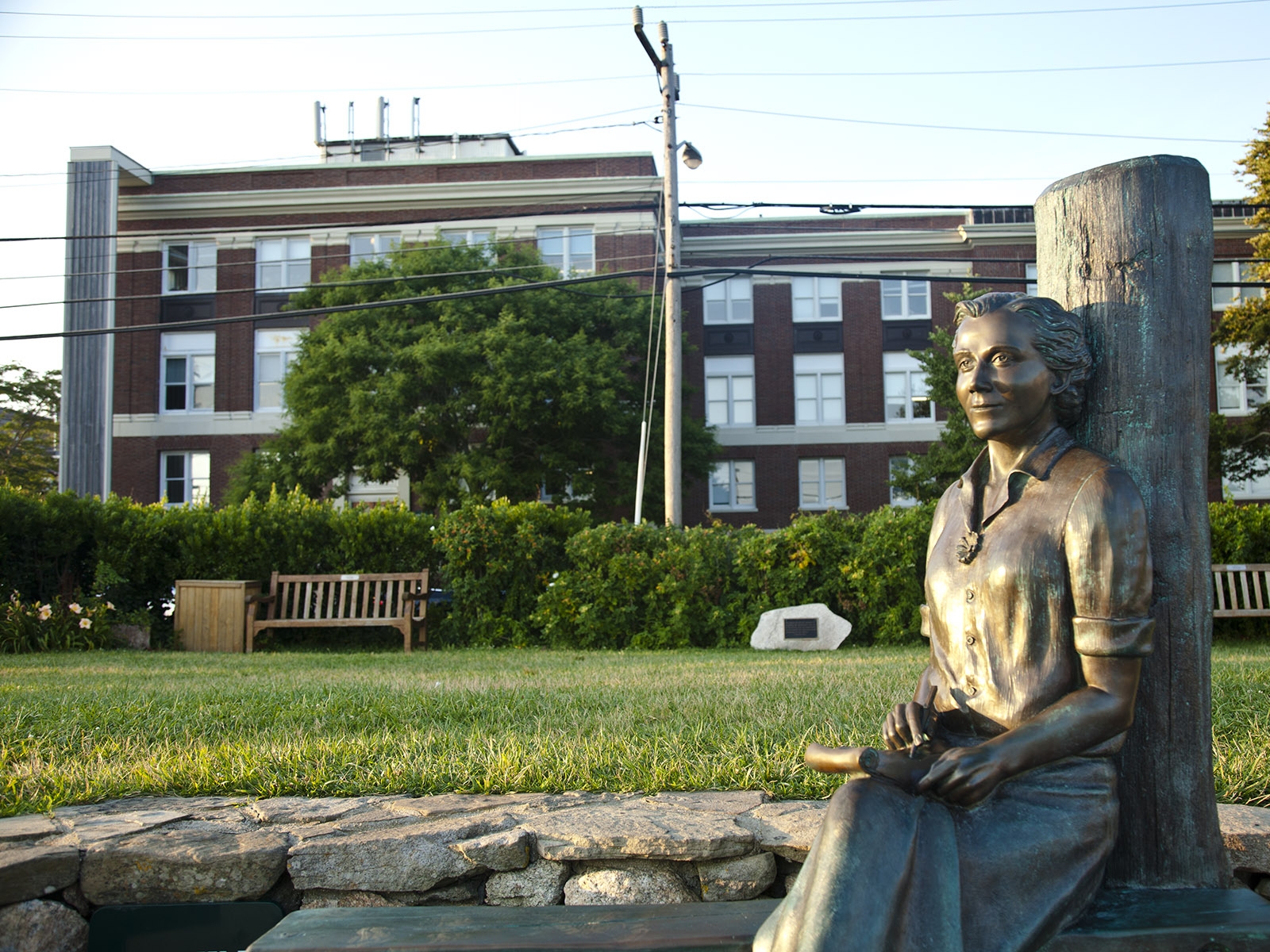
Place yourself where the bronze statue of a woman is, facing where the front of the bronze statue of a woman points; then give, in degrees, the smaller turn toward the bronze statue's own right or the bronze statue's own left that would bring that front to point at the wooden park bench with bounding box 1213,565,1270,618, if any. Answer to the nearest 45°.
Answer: approximately 135° to the bronze statue's own right

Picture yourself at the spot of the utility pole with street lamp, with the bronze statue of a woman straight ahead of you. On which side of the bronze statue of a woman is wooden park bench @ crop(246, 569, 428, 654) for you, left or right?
right

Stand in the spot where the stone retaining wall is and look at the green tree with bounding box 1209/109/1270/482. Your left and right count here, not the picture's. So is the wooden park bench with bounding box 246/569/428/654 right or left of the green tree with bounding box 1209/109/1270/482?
left

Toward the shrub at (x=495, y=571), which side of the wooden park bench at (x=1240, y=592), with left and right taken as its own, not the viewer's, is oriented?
right

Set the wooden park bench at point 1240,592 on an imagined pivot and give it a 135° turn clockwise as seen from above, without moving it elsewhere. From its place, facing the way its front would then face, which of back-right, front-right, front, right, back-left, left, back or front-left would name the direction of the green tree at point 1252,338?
front-right

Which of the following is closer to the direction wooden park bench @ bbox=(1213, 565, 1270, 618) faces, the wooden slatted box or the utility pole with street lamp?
the wooden slatted box

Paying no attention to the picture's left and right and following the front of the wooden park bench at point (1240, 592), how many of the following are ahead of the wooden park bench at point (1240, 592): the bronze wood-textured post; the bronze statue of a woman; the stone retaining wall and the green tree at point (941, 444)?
3

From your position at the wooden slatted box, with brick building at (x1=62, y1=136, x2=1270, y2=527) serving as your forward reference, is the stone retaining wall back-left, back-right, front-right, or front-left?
back-right

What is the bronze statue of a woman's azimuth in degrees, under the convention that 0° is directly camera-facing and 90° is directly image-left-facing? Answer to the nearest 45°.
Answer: approximately 45°

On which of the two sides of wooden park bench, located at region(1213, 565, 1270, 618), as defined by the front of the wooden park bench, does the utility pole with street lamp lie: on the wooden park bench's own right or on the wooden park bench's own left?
on the wooden park bench's own right

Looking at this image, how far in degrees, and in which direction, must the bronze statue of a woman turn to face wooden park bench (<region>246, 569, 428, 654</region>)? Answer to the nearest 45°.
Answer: approximately 90° to its right

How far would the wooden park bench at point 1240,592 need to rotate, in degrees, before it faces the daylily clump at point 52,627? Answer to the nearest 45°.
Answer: approximately 45° to its right

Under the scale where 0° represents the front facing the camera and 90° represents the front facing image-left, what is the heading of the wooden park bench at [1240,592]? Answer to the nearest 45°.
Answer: approximately 0°
